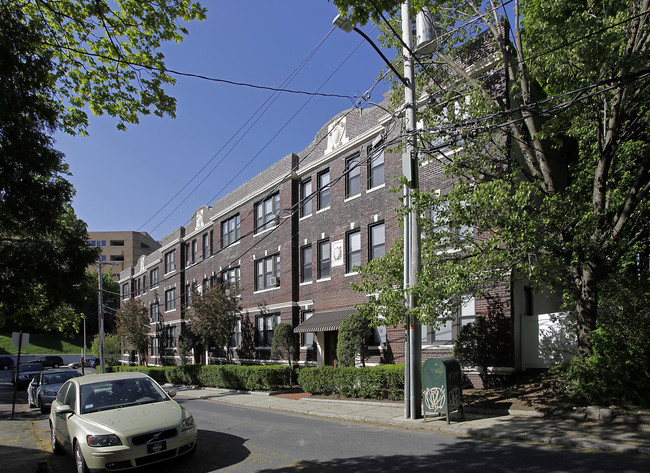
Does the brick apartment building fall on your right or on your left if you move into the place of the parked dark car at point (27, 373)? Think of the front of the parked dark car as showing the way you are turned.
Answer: on your left

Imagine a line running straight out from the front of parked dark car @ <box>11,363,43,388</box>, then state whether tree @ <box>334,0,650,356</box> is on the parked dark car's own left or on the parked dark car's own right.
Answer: on the parked dark car's own left

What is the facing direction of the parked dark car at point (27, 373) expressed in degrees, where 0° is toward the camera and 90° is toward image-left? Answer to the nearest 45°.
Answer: approximately 45°

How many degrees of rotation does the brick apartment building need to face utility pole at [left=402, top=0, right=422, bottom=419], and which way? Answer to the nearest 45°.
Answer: approximately 45° to its left

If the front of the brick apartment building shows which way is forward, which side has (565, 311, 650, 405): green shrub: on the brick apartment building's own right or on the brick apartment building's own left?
on the brick apartment building's own left

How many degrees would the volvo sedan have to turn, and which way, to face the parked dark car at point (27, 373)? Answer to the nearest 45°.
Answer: approximately 135° to its left

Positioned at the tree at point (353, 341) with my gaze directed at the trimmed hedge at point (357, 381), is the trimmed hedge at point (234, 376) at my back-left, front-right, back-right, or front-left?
back-right

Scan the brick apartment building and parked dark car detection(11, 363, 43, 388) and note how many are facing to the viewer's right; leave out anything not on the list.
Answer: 0

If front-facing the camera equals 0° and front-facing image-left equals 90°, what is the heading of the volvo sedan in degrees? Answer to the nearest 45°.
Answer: approximately 315°

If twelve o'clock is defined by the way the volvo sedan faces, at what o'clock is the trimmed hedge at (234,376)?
The trimmed hedge is roughly at 8 o'clock from the volvo sedan.
